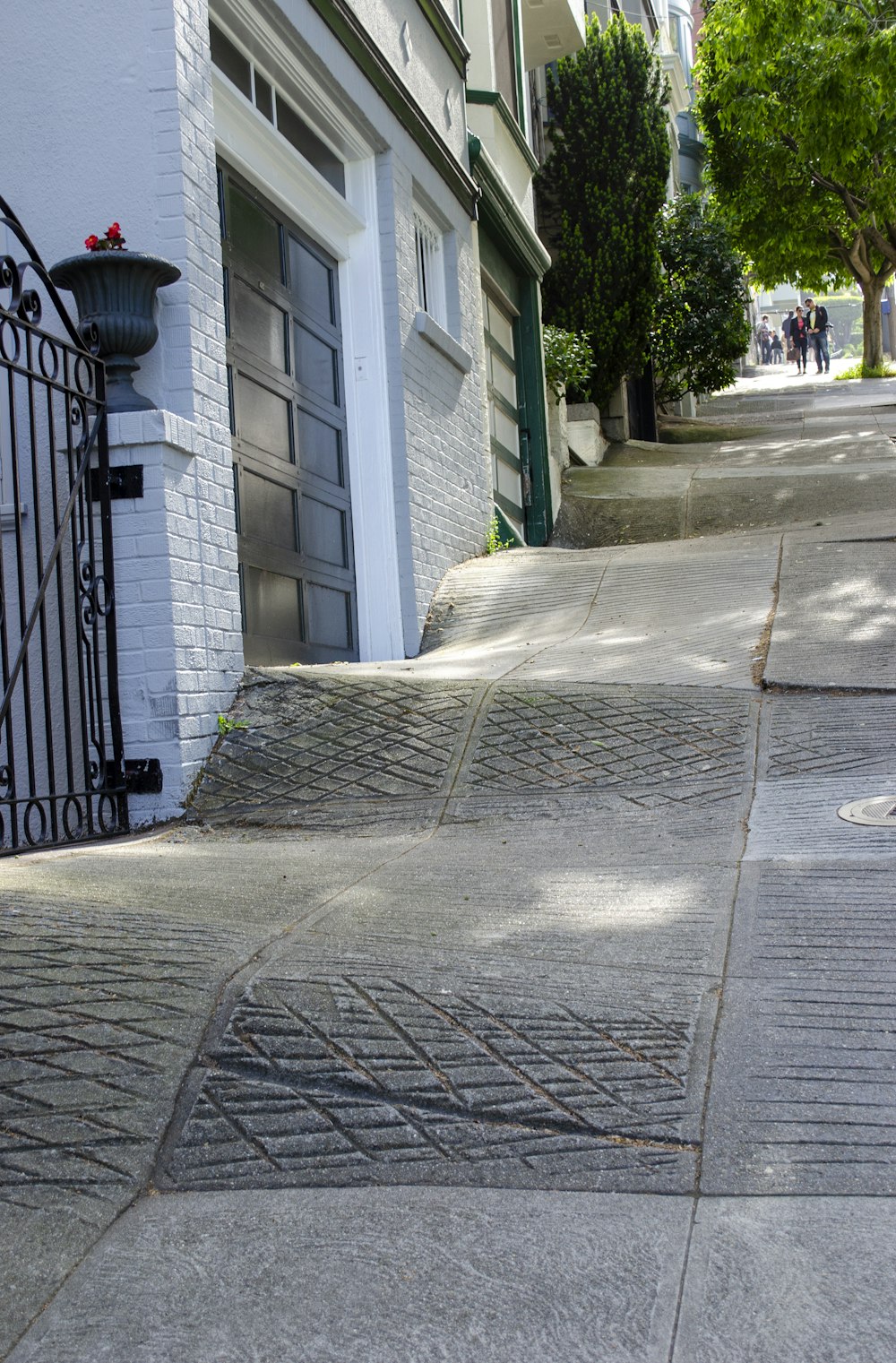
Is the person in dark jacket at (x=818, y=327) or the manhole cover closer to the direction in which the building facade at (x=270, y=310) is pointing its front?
the manhole cover

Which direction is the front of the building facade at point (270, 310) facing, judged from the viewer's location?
facing the viewer and to the right of the viewer

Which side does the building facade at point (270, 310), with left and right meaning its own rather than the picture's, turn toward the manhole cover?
front

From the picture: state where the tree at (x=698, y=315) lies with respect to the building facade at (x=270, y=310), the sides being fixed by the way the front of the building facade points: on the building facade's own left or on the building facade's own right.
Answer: on the building facade's own left

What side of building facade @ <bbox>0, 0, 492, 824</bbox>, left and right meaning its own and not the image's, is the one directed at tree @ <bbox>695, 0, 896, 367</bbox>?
left

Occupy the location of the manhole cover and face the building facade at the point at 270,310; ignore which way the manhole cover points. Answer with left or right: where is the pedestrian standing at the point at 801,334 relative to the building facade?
right

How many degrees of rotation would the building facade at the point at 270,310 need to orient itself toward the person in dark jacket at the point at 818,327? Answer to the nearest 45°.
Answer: approximately 90° to its left

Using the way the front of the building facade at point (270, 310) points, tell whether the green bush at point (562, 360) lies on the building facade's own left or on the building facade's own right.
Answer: on the building facade's own left

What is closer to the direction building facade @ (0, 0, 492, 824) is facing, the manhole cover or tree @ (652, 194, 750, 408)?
the manhole cover

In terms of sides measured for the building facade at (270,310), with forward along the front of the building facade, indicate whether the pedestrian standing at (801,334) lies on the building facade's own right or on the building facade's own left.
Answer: on the building facade's own left
